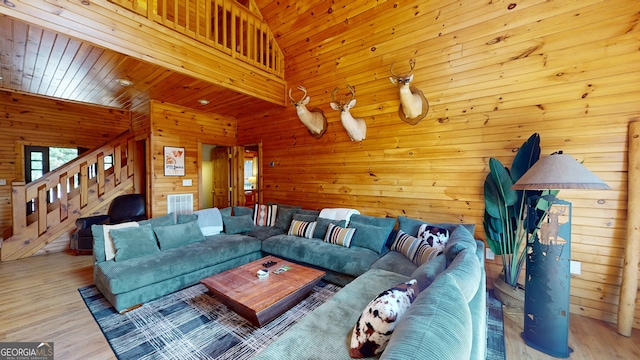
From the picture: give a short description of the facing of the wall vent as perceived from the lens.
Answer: facing the viewer

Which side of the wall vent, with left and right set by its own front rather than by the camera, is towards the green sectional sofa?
front

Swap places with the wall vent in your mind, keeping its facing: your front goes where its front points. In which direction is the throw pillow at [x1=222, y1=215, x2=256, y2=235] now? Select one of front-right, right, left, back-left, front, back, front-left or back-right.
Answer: front-left

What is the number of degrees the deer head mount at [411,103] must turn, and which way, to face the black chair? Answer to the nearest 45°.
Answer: approximately 45° to its right

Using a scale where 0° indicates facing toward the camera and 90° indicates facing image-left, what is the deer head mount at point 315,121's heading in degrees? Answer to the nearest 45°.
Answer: approximately 45°

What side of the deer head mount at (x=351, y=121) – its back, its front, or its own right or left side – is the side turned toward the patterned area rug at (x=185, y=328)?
front

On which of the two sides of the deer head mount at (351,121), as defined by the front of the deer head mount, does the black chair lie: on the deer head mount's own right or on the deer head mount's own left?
on the deer head mount's own right

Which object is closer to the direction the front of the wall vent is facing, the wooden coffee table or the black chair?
the wooden coffee table

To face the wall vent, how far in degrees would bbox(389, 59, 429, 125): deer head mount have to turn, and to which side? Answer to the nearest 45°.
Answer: approximately 45° to its right

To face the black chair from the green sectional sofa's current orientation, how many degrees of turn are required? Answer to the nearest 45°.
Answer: approximately 90° to its right

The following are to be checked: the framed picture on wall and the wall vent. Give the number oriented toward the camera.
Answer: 2

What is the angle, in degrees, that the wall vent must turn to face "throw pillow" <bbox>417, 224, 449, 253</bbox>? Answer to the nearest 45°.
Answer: approximately 45° to its left

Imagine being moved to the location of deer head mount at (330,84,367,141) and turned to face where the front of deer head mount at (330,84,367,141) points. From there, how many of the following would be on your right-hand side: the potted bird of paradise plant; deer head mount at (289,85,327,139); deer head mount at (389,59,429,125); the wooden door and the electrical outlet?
2

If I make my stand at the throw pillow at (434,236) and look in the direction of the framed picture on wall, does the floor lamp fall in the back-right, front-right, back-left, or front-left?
back-left

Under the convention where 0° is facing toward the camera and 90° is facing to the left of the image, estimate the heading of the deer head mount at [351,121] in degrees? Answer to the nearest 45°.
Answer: approximately 45°

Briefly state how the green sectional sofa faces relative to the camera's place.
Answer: facing the viewer and to the left of the viewer

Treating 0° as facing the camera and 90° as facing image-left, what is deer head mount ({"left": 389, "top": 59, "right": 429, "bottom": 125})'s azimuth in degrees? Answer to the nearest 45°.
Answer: approximately 45°
